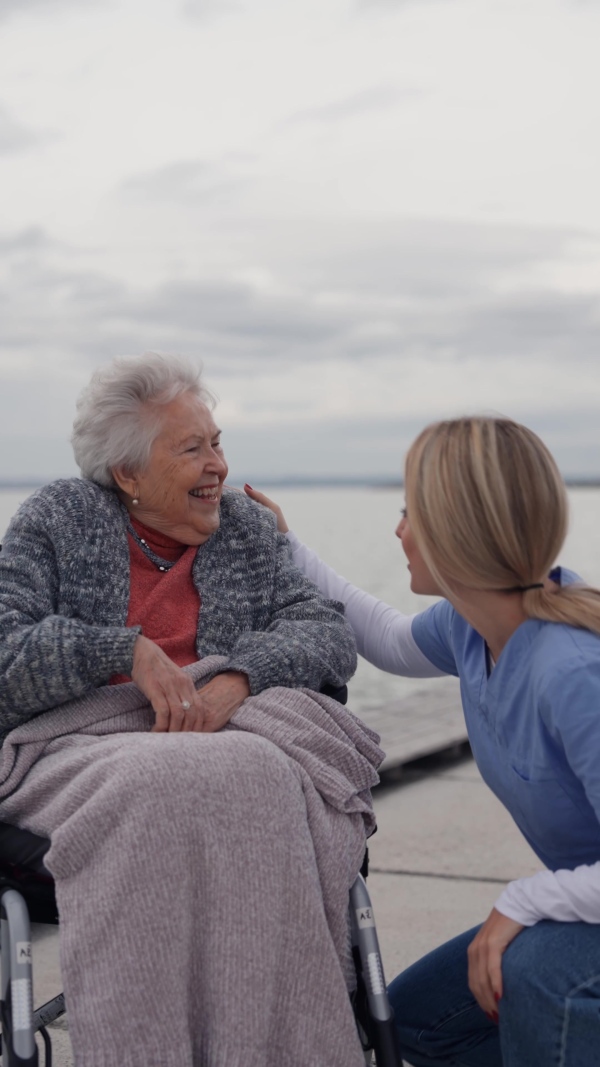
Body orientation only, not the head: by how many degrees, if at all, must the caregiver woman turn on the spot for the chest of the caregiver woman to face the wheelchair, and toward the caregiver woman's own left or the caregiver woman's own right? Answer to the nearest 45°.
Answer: approximately 45° to the caregiver woman's own right

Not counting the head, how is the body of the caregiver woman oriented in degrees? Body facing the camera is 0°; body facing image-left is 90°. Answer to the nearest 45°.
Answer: approximately 45°
